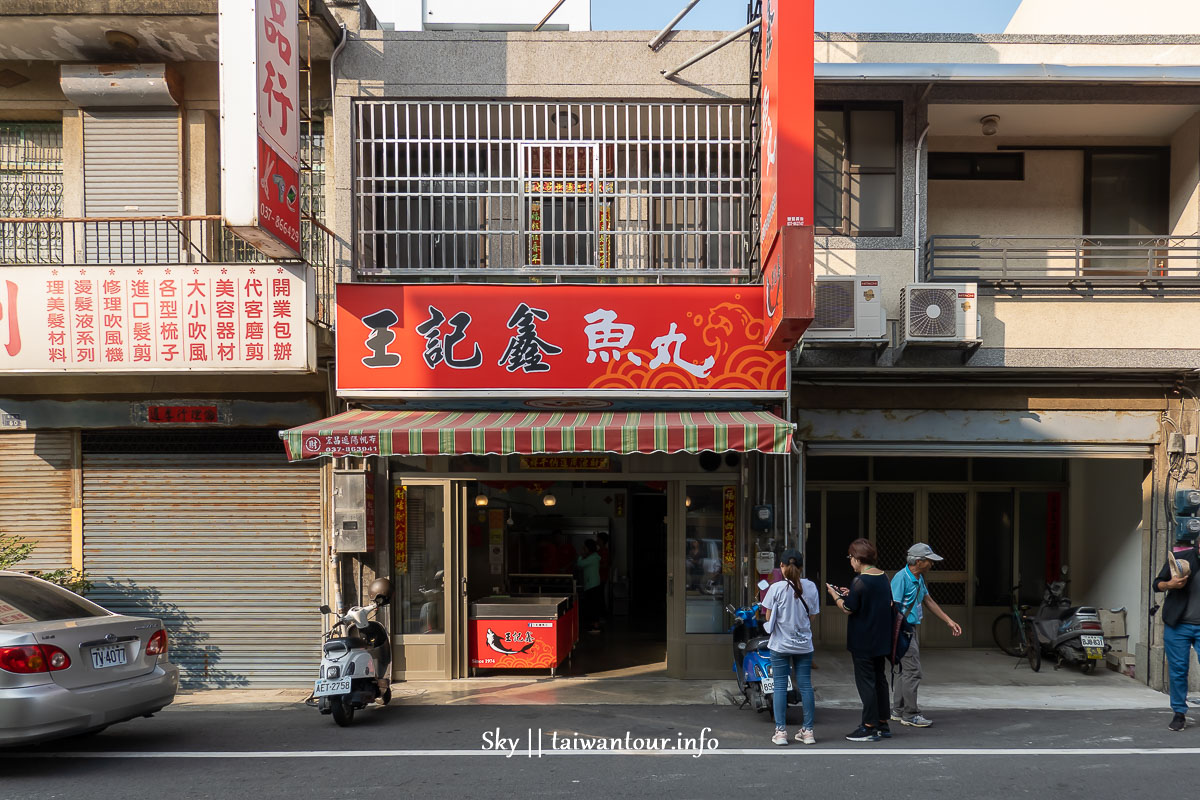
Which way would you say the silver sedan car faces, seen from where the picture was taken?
facing away from the viewer and to the left of the viewer

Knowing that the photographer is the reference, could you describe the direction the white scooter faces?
facing away from the viewer and to the right of the viewer

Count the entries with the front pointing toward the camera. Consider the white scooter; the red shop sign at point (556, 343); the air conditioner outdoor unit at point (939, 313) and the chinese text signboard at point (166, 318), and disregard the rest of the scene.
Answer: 3

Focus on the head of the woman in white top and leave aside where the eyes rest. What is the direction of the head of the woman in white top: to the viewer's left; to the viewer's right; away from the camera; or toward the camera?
away from the camera

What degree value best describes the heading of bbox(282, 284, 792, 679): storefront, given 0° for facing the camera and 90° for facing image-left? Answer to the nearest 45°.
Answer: approximately 0°

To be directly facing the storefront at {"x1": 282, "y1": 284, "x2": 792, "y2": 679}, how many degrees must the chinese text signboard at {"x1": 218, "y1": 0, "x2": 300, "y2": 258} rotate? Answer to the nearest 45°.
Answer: approximately 45° to its left

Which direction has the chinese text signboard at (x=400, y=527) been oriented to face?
toward the camera

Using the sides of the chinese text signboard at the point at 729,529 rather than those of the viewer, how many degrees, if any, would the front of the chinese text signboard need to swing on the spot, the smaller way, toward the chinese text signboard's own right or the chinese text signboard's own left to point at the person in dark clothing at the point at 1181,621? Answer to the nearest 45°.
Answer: approximately 45° to the chinese text signboard's own left

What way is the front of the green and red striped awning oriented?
toward the camera

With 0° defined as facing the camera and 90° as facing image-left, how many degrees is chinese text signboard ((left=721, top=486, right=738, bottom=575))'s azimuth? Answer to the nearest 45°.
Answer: approximately 0°

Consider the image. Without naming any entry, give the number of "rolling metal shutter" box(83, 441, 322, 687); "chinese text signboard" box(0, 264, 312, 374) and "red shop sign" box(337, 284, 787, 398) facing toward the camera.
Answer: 3

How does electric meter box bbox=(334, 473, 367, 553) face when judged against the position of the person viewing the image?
facing the viewer

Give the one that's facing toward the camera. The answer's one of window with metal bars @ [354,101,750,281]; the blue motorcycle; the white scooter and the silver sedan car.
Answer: the window with metal bars
